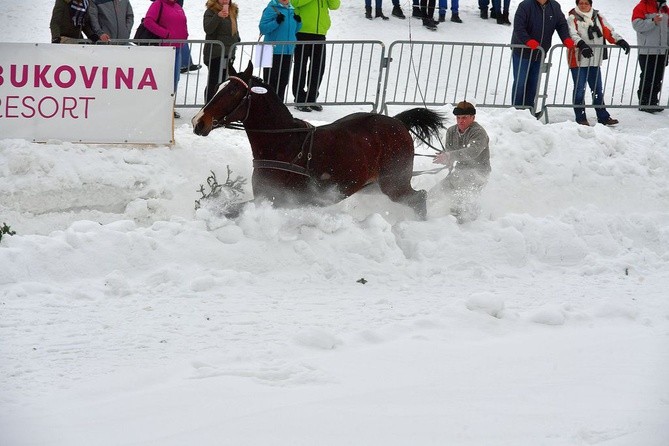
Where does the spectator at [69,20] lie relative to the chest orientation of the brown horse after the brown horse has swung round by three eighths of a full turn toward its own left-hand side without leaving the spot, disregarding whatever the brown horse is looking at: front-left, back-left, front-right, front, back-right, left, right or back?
back

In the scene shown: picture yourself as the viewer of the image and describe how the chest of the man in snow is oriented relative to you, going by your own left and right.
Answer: facing the viewer and to the left of the viewer

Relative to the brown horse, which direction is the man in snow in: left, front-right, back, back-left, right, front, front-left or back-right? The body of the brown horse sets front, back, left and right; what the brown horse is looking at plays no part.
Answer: back-right

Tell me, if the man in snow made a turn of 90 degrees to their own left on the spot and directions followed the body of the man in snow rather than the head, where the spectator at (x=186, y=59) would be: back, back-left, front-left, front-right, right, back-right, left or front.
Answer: back

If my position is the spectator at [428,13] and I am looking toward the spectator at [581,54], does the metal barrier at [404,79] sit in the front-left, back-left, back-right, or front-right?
front-right

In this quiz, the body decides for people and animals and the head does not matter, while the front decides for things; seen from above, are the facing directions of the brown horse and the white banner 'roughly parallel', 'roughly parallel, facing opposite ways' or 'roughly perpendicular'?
roughly perpendicular

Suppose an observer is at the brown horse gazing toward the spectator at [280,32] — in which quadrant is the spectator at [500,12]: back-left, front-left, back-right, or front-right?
front-right

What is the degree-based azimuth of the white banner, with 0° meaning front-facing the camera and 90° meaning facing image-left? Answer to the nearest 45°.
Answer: approximately 0°

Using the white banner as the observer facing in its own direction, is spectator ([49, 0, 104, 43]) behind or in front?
behind

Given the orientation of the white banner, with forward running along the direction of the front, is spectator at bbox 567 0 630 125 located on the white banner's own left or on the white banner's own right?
on the white banner's own left

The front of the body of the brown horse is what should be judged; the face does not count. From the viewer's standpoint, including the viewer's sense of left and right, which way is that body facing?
facing to the left of the viewer

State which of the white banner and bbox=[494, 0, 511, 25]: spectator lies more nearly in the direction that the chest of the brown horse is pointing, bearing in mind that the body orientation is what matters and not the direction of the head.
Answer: the white banner

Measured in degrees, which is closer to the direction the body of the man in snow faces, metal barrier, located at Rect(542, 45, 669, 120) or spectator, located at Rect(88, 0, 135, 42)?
the spectator

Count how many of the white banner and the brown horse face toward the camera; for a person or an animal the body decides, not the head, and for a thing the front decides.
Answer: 1
